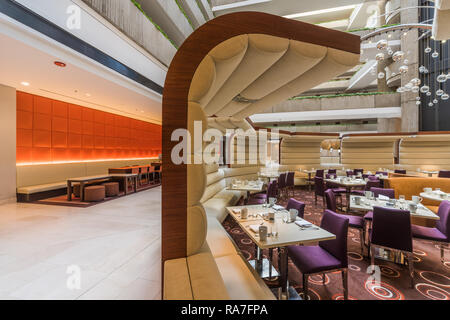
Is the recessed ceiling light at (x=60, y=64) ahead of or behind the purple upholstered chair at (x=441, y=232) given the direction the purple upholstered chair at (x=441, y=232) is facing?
ahead

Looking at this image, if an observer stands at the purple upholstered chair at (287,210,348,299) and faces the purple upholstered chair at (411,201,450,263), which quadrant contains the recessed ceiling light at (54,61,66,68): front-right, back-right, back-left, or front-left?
back-left

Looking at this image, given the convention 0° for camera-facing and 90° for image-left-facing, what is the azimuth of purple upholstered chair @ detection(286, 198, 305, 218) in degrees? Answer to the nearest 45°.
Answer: approximately 45°

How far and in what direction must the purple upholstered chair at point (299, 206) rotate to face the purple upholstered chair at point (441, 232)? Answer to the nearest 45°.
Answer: approximately 135° to its left

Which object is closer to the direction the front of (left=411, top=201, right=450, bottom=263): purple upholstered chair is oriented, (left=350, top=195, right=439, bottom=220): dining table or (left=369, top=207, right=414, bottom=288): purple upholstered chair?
the dining table

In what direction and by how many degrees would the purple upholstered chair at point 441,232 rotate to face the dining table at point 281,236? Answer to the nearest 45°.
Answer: approximately 45° to its left

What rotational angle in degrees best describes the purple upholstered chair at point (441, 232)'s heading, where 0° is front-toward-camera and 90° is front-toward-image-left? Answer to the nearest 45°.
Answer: approximately 90°

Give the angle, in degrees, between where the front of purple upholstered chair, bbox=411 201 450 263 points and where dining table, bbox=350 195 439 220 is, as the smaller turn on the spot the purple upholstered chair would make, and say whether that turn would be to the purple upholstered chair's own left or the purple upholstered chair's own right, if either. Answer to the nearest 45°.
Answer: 0° — it already faces it

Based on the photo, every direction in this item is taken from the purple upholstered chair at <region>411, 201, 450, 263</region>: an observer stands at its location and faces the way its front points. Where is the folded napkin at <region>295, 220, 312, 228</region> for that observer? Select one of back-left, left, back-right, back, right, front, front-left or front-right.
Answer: front-left

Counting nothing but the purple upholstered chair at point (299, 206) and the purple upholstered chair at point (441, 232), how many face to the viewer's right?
0

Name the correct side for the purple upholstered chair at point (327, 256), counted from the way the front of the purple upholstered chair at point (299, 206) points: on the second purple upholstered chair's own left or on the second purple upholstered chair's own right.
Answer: on the second purple upholstered chair's own left

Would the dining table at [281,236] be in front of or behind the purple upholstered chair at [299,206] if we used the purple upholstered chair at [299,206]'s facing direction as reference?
in front
